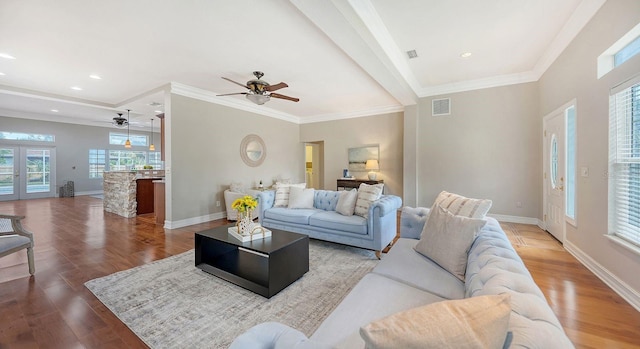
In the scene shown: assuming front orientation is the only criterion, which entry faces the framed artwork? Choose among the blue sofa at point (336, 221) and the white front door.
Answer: the white front door

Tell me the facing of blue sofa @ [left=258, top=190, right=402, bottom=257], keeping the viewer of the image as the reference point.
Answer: facing the viewer and to the left of the viewer

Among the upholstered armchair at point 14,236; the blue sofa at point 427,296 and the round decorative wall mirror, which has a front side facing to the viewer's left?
the blue sofa

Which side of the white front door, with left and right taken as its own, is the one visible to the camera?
left

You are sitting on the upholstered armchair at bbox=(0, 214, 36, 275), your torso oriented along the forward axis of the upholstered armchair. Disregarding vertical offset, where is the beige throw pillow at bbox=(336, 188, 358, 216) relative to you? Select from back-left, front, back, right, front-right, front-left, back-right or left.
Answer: front

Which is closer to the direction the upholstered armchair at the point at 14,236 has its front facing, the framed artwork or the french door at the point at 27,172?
the framed artwork

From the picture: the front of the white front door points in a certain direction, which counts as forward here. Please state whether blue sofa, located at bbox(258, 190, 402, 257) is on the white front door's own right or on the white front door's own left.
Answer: on the white front door's own left

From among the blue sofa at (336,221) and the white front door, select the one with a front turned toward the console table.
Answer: the white front door

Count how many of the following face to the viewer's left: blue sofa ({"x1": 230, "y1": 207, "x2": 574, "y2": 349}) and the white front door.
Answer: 2

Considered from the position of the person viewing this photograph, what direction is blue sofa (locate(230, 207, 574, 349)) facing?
facing to the left of the viewer

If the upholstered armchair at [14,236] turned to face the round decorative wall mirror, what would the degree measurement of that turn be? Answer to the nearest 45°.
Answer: approximately 45° to its left

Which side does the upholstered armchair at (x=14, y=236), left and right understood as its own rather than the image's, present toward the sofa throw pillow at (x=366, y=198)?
front

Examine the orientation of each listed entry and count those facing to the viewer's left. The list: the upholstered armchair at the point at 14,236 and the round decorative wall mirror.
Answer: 0

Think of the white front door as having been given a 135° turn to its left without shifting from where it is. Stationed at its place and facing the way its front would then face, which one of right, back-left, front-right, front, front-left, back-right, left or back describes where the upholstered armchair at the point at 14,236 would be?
right

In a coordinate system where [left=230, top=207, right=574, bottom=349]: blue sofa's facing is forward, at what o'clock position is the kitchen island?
The kitchen island is roughly at 1 o'clock from the blue sofa.

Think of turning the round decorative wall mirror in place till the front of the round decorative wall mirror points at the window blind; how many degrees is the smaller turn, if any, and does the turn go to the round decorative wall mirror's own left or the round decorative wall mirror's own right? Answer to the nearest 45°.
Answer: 0° — it already faces it

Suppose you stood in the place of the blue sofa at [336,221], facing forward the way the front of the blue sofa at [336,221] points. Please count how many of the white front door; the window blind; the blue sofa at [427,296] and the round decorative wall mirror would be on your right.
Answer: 1

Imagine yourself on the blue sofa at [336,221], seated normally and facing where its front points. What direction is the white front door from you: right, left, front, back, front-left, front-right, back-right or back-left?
back-left

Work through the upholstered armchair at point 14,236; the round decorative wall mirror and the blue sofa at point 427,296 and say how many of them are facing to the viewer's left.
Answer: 1

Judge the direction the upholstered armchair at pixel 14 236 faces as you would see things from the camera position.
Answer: facing the viewer and to the right of the viewer
